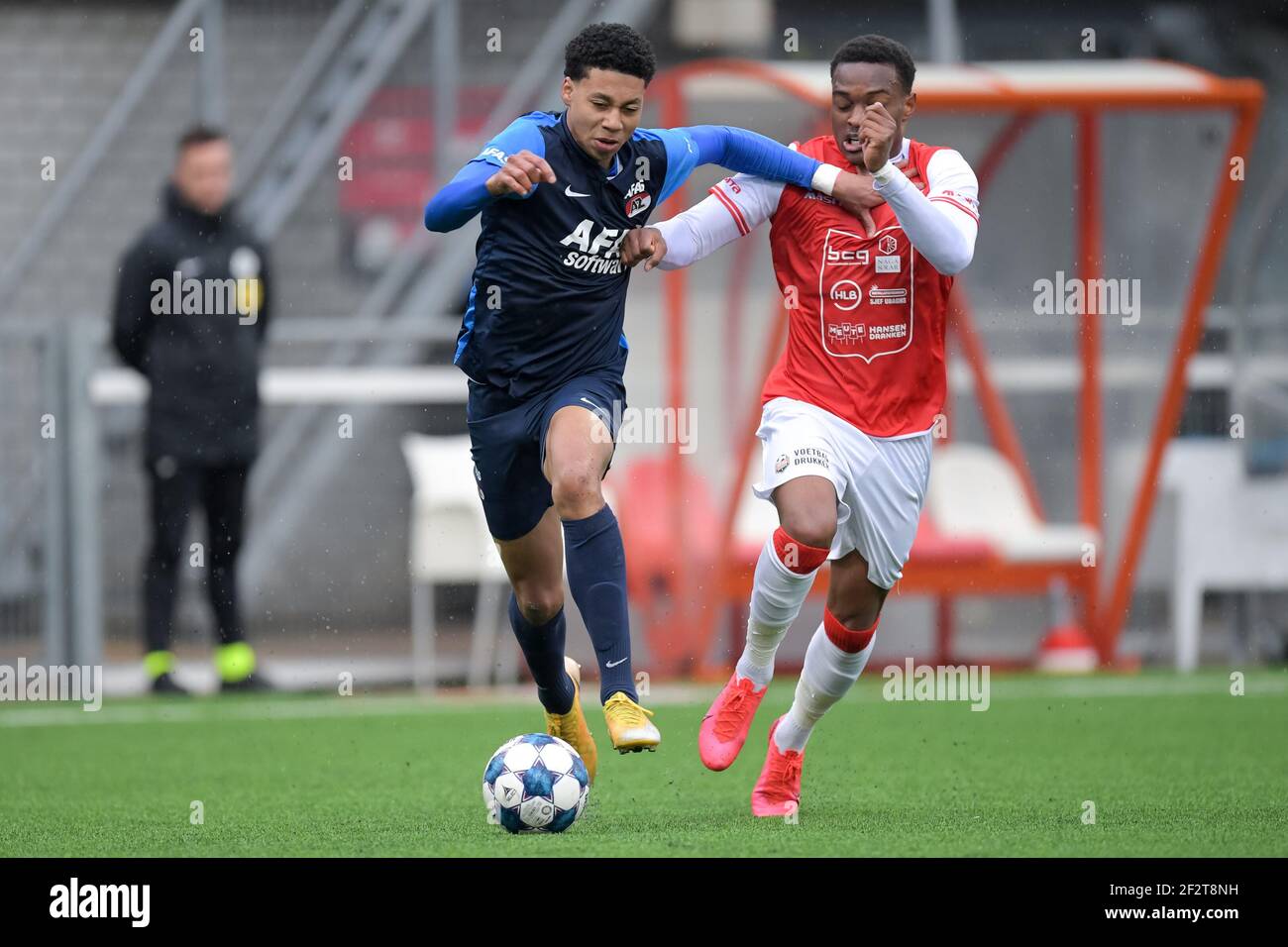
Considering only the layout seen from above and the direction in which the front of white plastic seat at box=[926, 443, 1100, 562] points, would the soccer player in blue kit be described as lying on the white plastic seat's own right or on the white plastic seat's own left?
on the white plastic seat's own right

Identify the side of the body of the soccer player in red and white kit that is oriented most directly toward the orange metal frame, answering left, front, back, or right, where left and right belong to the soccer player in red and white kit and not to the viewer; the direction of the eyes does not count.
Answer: back

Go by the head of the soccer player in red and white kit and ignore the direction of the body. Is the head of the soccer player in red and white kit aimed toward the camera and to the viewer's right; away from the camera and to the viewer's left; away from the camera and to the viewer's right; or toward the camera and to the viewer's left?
toward the camera and to the viewer's left

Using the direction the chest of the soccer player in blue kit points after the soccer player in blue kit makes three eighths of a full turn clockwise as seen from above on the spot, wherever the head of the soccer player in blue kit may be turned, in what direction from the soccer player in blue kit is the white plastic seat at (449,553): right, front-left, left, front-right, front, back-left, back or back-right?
right

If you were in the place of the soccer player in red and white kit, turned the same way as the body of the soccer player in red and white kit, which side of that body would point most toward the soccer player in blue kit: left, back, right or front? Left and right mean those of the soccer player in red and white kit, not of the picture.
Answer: right

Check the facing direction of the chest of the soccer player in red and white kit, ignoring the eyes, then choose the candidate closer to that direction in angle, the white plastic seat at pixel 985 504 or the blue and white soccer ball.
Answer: the blue and white soccer ball

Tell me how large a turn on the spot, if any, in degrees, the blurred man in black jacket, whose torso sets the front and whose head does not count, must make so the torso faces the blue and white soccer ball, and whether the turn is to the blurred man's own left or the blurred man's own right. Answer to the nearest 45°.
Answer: approximately 45° to the blurred man's own right

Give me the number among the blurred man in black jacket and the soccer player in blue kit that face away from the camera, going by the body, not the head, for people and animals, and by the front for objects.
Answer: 0

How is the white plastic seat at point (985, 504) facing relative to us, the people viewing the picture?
facing the viewer and to the right of the viewer

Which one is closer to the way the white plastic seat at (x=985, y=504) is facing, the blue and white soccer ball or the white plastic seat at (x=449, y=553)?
the blue and white soccer ball
